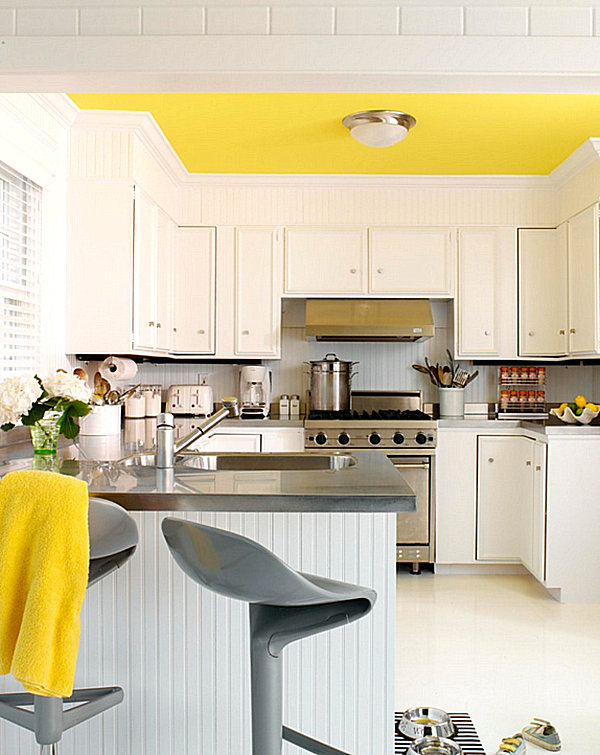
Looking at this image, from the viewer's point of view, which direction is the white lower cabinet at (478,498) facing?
toward the camera

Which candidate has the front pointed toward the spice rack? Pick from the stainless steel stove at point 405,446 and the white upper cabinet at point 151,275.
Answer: the white upper cabinet

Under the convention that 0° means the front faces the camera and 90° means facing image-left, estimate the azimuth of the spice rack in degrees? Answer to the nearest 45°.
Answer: approximately 0°

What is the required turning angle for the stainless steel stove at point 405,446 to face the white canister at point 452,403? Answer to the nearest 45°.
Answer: approximately 135° to its left

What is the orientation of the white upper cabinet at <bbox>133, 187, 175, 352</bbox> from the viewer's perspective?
to the viewer's right

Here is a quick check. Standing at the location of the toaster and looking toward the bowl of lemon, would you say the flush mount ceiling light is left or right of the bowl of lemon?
right

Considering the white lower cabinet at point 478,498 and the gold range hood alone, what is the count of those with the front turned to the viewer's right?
0

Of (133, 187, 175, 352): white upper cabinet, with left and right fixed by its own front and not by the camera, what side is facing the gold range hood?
front

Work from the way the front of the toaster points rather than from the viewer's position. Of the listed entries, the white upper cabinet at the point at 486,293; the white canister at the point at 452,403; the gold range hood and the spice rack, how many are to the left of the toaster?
4

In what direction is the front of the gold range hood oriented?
toward the camera

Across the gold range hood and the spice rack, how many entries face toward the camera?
2

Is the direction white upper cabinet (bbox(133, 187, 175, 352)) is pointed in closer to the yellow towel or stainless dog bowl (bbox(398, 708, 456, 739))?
the stainless dog bowl

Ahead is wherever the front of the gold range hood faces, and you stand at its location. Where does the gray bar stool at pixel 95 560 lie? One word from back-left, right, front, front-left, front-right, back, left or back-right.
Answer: front

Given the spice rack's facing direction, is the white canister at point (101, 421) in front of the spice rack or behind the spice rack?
in front

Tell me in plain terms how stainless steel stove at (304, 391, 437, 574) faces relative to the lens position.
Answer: facing the viewer
